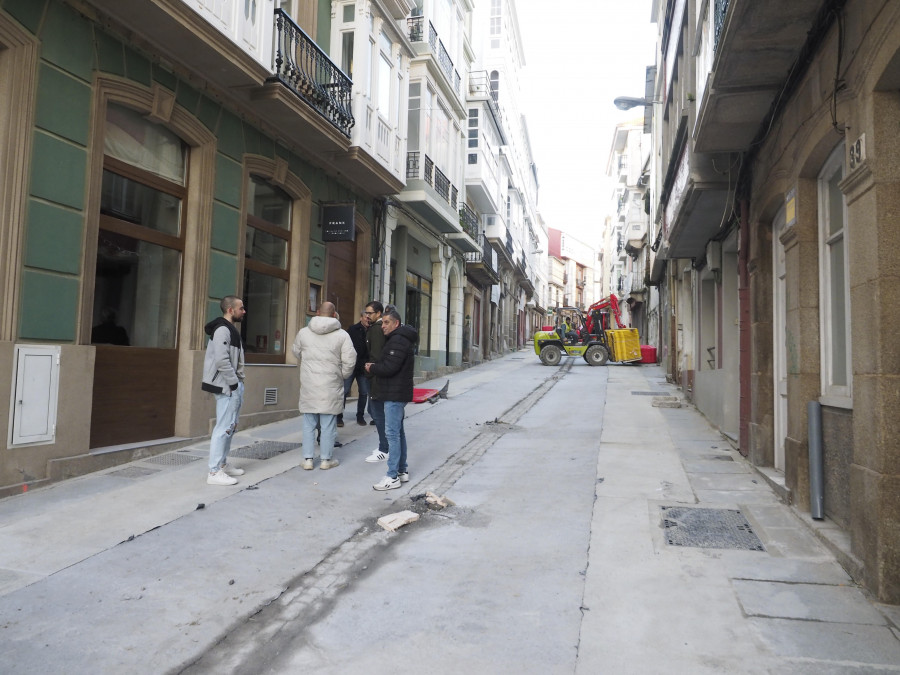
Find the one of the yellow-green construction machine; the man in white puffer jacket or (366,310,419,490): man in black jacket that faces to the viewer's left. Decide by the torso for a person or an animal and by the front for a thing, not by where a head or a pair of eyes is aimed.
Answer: the man in black jacket

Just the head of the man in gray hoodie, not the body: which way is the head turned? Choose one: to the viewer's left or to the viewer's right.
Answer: to the viewer's right

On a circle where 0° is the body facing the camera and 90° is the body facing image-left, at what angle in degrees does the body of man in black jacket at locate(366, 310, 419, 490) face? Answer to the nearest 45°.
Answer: approximately 90°

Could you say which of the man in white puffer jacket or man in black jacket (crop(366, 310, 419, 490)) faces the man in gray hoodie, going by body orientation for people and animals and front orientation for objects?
the man in black jacket

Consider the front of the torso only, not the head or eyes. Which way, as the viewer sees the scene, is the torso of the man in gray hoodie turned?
to the viewer's right

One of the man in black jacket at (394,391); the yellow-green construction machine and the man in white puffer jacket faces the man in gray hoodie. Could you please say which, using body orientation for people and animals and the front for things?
the man in black jacket

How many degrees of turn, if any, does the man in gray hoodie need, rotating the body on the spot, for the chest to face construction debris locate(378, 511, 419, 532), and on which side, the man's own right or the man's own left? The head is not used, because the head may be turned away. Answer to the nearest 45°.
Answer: approximately 45° to the man's own right

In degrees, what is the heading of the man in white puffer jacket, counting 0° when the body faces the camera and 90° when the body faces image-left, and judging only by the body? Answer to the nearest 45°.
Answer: approximately 180°

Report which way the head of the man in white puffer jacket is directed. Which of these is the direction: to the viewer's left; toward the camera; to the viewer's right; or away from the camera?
away from the camera

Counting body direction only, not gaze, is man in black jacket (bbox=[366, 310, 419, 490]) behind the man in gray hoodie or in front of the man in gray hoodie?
in front
